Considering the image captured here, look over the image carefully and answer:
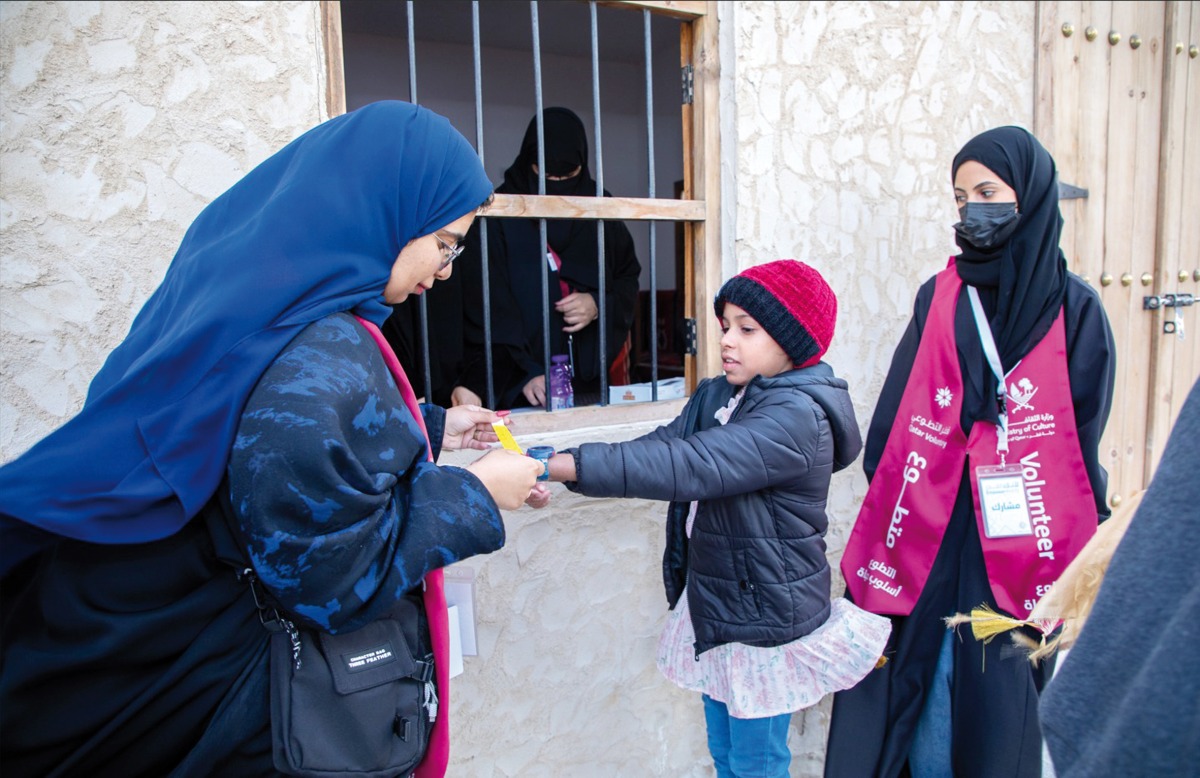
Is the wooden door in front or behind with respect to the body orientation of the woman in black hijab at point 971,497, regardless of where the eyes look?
behind

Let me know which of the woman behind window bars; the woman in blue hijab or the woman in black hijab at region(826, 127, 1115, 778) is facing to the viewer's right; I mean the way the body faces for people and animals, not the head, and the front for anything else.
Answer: the woman in blue hijab

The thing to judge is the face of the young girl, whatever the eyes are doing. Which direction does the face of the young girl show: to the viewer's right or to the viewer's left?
to the viewer's left

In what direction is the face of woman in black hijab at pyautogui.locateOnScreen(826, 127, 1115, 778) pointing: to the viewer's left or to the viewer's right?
to the viewer's left

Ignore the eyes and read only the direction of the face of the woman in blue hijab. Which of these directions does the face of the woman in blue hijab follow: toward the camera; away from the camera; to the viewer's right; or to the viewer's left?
to the viewer's right

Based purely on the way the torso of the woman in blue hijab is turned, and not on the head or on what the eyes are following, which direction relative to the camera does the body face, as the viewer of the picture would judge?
to the viewer's right

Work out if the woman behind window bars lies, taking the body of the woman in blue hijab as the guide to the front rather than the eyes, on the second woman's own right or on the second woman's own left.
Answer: on the second woman's own left
